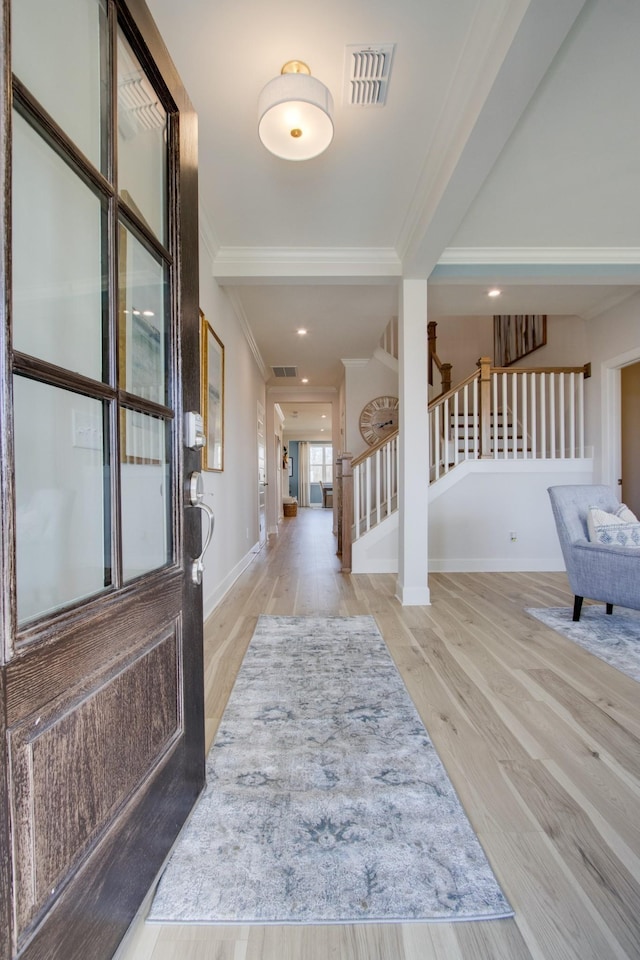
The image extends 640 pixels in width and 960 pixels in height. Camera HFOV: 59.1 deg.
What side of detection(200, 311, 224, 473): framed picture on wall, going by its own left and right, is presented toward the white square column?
front

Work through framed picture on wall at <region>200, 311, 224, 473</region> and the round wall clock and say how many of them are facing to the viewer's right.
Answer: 1

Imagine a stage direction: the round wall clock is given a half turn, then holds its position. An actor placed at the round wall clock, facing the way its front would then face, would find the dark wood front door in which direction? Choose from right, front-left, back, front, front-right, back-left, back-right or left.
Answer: back

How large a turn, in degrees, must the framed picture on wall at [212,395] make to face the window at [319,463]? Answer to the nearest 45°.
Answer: approximately 90° to its left

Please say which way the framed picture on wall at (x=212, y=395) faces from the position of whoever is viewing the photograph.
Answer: facing to the right of the viewer

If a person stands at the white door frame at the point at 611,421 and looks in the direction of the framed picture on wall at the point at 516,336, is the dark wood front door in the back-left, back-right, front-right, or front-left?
back-left

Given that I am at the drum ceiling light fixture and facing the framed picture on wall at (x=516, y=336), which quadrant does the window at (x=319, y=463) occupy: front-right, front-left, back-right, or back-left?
front-left

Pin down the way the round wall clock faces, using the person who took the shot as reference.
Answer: facing the viewer
